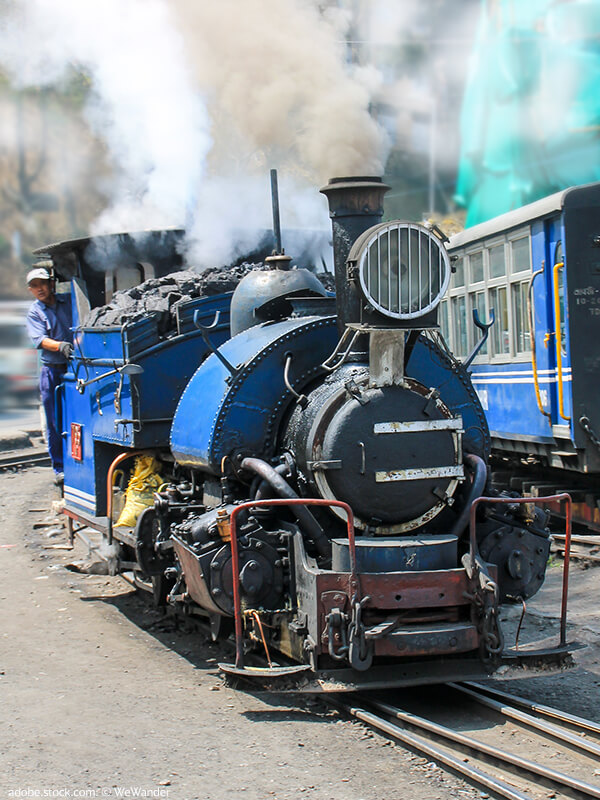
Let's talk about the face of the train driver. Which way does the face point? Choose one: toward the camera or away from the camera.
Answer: toward the camera

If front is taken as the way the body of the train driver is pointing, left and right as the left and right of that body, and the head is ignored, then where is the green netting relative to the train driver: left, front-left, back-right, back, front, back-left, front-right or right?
left

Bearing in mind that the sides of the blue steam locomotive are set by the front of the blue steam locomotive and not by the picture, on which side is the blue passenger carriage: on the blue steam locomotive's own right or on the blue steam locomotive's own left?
on the blue steam locomotive's own left

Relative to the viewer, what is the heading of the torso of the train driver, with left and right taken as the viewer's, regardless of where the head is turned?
facing the viewer and to the right of the viewer

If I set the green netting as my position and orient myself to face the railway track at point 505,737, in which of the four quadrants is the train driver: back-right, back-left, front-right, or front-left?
front-right

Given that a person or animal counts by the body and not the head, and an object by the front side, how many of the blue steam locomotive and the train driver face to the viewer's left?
0

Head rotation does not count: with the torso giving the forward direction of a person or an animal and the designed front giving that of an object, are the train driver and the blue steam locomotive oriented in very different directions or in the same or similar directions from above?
same or similar directions

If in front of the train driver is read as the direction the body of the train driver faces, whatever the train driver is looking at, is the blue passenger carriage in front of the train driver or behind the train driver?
in front
